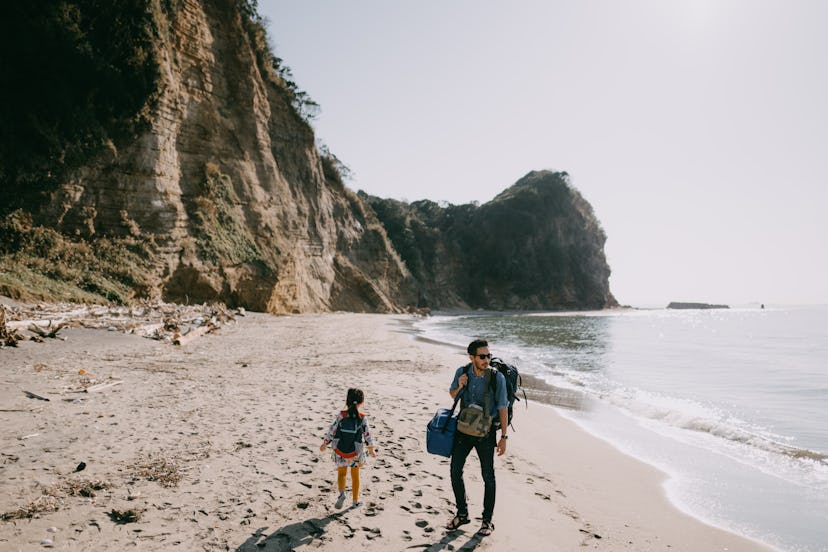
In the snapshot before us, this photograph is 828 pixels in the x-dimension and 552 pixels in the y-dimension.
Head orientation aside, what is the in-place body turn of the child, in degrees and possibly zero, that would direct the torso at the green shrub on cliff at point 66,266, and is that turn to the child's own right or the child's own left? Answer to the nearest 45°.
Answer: approximately 45° to the child's own left

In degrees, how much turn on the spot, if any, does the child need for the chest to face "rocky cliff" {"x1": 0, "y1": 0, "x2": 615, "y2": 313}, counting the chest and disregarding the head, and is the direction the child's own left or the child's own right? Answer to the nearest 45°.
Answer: approximately 45° to the child's own left

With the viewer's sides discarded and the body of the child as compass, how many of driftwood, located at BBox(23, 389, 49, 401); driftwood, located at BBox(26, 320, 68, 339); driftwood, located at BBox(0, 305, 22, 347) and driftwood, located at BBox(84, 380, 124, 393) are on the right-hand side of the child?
0

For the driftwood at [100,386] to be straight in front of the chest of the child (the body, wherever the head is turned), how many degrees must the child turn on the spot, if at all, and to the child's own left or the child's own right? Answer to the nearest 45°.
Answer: approximately 45° to the child's own left

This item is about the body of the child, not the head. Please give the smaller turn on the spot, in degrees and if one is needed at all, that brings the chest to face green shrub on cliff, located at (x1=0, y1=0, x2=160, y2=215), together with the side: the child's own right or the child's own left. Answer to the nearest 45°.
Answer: approximately 45° to the child's own left

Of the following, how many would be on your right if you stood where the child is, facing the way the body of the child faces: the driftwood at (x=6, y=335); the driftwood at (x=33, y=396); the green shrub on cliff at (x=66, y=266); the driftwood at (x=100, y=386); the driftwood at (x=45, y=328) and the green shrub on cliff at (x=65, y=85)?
0

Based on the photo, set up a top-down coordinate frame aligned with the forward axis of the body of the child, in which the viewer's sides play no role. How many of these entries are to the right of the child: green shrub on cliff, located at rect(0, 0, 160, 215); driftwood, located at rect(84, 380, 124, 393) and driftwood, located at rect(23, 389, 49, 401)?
0

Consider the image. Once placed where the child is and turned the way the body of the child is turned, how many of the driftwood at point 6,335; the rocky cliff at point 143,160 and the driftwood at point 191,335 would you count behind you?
0

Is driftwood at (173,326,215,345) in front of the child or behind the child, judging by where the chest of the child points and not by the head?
in front

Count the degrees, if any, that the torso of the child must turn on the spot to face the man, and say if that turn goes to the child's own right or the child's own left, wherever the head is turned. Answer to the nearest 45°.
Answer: approximately 90° to the child's own right

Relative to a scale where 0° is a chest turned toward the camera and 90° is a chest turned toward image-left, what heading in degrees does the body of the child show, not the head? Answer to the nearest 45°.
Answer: approximately 180°

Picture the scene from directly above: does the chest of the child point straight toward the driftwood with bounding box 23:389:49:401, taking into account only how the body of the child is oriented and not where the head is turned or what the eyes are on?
no

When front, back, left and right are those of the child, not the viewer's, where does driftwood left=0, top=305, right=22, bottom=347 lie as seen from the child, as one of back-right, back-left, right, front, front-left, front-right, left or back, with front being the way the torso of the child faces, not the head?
front-left

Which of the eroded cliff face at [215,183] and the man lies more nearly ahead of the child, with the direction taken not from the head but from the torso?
the eroded cliff face
